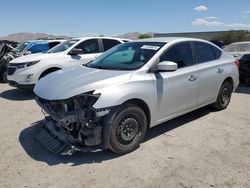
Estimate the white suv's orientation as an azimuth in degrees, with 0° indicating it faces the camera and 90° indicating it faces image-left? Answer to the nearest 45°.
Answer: approximately 45°

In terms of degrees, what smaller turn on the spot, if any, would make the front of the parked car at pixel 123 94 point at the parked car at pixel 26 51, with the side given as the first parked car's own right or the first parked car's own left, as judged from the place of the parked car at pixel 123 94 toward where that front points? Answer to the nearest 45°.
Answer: approximately 90° to the first parked car's own right

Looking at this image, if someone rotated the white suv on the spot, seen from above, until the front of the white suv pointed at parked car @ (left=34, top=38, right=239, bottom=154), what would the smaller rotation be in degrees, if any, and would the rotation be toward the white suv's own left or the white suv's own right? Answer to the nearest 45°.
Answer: approximately 45° to the white suv's own left

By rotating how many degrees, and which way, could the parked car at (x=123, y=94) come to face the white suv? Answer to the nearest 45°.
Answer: approximately 90° to its right

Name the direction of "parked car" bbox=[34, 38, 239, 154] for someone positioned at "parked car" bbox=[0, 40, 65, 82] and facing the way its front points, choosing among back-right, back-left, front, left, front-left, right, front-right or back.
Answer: front-left

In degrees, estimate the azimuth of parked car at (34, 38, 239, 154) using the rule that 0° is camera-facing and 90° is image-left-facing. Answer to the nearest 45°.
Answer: approximately 45°
